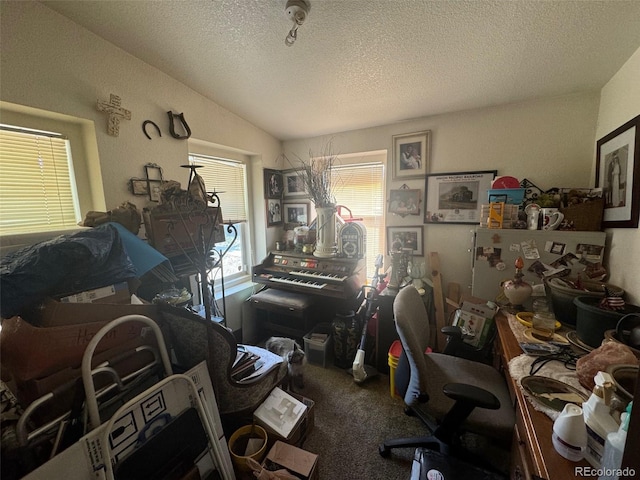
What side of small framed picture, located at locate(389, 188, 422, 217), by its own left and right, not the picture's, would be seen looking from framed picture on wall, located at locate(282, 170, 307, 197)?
right

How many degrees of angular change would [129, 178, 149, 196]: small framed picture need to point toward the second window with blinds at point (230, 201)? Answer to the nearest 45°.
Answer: approximately 90° to its left

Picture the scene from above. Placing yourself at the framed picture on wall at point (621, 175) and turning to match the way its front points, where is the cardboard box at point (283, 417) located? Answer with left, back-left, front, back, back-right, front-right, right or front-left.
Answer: front

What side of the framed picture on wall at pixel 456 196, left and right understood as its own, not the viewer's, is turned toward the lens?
front

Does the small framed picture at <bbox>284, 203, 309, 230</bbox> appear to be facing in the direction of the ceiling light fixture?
yes

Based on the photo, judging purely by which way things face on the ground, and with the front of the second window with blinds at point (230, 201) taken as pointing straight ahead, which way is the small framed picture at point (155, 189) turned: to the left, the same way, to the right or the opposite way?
the same way

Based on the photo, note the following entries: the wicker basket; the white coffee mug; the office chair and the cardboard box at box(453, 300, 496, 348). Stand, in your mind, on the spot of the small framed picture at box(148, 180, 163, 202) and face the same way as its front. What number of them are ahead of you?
4

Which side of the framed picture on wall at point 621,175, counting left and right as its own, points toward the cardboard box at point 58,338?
front

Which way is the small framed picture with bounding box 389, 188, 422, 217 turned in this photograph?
toward the camera

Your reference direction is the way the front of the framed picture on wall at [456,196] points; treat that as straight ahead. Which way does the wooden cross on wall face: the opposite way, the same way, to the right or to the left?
to the left

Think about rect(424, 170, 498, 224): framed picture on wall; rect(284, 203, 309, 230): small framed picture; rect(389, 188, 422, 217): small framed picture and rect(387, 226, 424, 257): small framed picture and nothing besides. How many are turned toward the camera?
4

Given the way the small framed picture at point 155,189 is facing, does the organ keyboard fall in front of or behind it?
in front

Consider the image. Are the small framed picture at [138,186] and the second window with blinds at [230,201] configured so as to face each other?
no

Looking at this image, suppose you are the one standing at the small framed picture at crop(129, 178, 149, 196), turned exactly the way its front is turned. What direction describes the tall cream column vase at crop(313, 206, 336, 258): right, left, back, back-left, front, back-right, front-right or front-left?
front-left

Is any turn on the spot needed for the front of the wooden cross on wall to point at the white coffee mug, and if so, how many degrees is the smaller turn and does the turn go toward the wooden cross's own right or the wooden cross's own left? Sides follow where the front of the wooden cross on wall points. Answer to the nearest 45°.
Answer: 0° — it already faces it

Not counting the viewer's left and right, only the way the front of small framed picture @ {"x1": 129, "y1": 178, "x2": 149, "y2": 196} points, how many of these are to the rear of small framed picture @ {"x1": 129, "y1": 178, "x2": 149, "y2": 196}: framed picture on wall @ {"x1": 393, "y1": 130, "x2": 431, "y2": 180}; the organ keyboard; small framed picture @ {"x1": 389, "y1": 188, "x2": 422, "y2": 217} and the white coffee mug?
0

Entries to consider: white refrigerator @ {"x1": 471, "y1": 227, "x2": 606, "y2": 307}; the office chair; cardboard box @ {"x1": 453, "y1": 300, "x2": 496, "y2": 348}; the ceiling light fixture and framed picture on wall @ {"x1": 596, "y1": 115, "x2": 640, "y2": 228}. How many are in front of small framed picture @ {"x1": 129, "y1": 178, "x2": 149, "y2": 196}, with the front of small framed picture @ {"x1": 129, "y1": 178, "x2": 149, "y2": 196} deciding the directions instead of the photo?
5

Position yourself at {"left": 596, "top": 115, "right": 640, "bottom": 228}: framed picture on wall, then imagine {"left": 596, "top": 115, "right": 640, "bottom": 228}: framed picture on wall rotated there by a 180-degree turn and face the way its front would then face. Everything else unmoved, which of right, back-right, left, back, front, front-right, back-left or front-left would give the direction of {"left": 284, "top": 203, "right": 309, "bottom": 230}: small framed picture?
back-left

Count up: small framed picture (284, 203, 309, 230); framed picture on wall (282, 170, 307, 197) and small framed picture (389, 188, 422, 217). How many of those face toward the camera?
3

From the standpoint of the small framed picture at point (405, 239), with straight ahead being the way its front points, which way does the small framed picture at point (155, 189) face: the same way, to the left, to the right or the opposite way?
to the left
